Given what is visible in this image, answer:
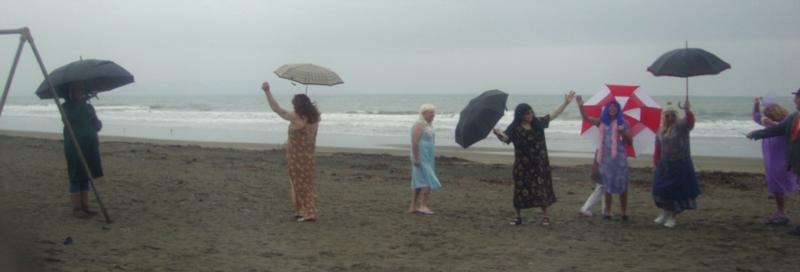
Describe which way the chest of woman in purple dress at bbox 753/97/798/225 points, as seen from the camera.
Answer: to the viewer's left

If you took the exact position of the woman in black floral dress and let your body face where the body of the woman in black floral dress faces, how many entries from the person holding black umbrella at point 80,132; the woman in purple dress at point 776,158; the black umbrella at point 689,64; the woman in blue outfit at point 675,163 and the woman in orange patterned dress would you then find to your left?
3

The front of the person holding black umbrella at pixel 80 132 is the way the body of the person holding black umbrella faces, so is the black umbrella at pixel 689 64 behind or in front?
in front

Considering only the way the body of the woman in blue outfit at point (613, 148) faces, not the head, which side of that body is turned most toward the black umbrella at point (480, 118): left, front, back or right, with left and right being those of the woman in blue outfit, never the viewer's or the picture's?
right

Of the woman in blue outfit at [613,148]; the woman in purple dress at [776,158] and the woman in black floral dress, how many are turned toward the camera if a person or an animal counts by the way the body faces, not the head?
2

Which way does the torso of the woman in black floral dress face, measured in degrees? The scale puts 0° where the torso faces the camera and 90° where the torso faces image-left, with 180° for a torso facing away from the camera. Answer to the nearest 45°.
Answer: approximately 0°

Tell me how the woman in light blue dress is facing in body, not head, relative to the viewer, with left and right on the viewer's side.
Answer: facing the viewer and to the right of the viewer

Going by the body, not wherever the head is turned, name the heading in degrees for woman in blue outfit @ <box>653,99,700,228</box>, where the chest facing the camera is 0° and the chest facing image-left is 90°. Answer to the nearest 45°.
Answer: approximately 45°
